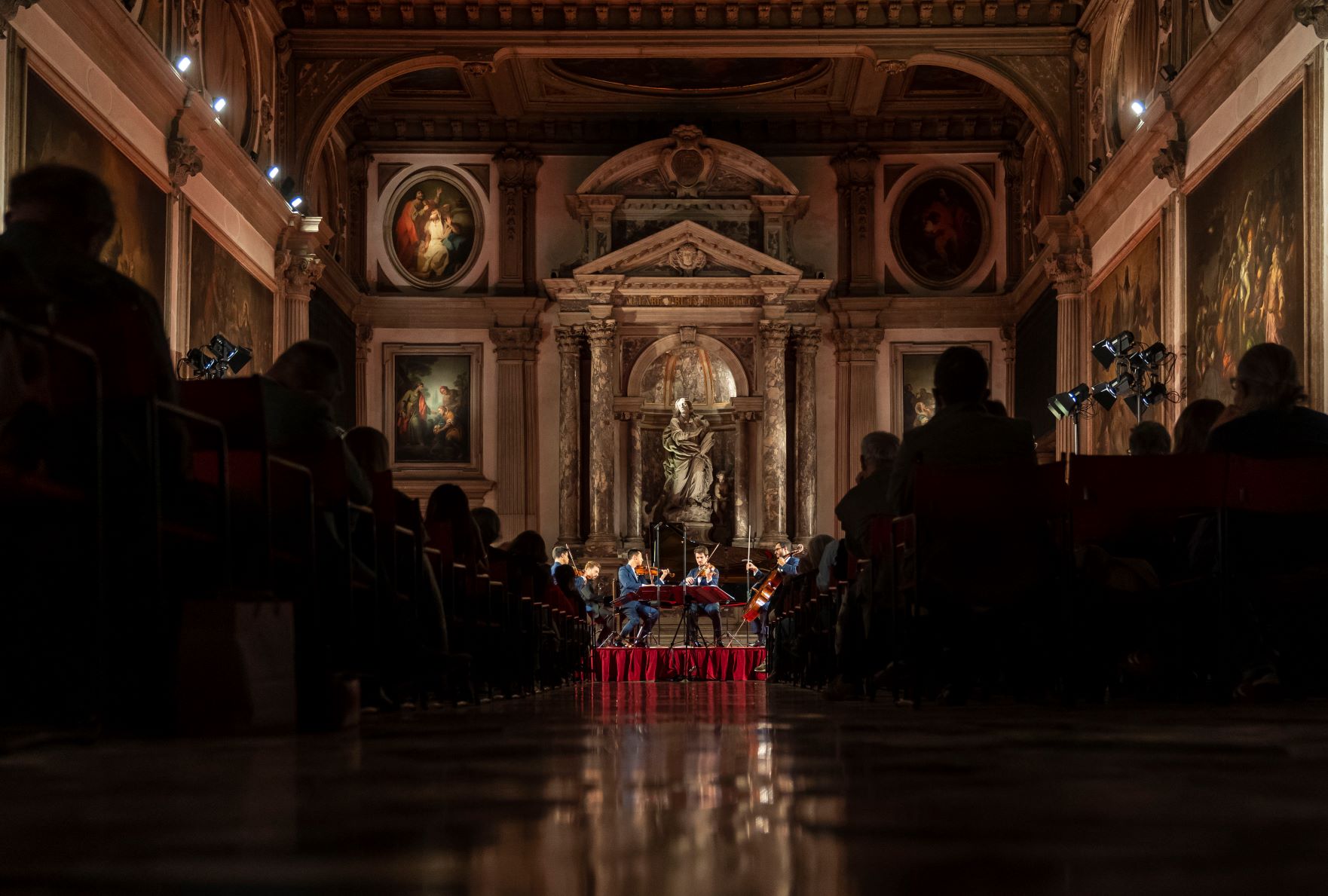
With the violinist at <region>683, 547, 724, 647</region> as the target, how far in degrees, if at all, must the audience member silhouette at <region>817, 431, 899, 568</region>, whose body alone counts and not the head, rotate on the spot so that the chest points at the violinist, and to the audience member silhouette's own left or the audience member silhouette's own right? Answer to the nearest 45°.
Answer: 0° — they already face them

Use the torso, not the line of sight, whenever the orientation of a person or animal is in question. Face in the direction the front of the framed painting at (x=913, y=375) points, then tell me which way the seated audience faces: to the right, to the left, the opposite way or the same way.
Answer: the opposite way

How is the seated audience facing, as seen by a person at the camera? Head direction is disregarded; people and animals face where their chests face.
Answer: facing away from the viewer

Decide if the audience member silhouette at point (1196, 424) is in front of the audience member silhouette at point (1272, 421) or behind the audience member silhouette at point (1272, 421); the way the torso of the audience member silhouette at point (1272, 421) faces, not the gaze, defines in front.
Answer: in front

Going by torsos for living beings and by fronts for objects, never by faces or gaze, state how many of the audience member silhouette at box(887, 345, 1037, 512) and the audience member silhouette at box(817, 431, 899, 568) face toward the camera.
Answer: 0

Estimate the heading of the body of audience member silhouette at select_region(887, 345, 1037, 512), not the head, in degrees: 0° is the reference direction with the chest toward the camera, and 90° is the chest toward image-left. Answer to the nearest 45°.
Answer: approximately 180°

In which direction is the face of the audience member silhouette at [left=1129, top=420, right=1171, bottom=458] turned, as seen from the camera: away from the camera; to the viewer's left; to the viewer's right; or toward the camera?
away from the camera

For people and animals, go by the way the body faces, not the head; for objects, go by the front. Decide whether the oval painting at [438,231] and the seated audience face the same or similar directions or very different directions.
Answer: very different directions

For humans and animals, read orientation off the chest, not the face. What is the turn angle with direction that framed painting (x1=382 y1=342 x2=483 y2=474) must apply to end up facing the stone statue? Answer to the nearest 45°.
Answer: approximately 90° to its left

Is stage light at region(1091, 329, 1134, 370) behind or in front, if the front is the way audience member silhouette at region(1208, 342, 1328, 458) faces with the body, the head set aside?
in front

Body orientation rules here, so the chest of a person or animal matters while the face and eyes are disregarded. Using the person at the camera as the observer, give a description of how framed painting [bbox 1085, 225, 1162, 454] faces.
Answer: facing to the left of the viewer

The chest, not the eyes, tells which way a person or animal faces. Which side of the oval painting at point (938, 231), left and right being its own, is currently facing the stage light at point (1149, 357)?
front

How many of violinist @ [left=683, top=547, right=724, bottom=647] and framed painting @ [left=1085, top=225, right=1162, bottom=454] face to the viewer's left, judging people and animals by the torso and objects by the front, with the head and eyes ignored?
1
